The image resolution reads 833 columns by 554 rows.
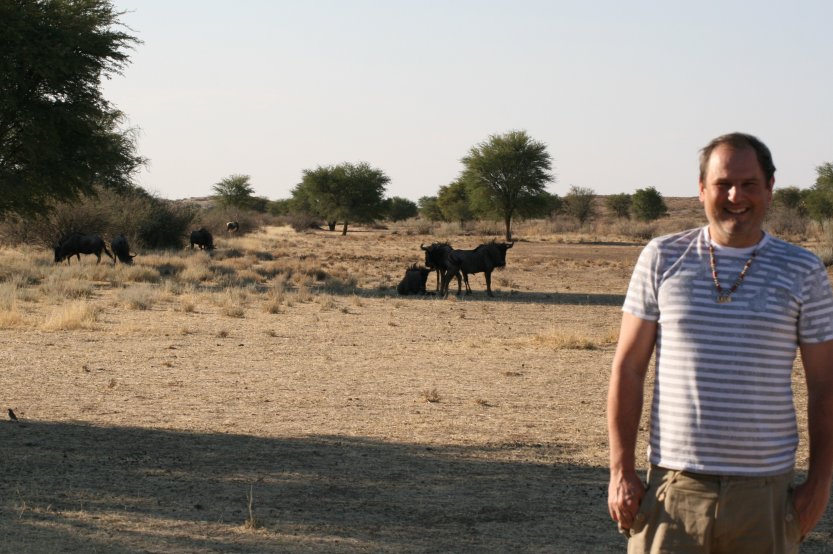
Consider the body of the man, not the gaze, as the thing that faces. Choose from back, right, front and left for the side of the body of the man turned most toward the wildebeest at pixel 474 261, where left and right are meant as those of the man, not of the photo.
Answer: back

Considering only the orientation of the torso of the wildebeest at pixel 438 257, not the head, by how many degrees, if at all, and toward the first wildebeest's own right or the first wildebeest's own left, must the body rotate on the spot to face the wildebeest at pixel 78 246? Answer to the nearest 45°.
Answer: approximately 90° to the first wildebeest's own right

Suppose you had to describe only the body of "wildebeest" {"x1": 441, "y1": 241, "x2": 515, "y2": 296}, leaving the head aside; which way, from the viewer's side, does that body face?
to the viewer's right

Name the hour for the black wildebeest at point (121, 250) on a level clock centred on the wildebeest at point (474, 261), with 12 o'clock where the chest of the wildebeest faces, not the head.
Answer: The black wildebeest is roughly at 7 o'clock from the wildebeest.

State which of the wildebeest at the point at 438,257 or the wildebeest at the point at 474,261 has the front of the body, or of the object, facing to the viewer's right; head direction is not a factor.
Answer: the wildebeest at the point at 474,261

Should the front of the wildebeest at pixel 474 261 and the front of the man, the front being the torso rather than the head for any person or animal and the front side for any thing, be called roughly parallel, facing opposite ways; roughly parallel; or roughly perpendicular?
roughly perpendicular

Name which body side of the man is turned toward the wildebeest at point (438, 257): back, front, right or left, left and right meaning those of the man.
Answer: back
